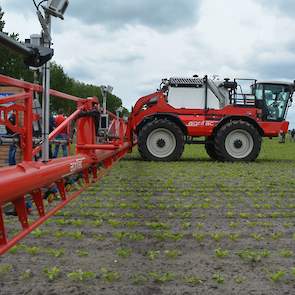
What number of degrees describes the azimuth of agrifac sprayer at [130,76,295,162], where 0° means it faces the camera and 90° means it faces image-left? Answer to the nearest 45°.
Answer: approximately 270°

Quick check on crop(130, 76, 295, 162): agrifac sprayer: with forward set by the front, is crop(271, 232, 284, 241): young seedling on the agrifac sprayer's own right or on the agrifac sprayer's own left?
on the agrifac sprayer's own right

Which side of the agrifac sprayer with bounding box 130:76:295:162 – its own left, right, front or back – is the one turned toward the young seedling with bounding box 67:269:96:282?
right

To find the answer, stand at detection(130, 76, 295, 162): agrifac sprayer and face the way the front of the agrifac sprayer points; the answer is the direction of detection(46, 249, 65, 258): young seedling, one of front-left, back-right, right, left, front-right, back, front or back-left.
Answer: right

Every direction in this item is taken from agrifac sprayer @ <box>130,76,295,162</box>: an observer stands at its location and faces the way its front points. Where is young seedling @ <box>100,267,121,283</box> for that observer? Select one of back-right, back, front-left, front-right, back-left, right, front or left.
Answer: right

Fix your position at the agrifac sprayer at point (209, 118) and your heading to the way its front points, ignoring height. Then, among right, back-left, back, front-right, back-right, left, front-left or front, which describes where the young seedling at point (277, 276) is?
right

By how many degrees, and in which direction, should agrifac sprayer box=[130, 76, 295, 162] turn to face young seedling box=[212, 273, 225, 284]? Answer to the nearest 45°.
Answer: approximately 90° to its right

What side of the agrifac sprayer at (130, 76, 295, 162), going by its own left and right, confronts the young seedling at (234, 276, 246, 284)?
right

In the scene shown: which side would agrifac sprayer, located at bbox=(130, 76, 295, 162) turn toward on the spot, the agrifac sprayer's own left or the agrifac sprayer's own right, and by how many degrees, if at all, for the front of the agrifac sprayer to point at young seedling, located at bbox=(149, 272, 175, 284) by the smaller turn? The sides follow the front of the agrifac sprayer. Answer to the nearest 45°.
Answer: approximately 90° to the agrifac sprayer's own right

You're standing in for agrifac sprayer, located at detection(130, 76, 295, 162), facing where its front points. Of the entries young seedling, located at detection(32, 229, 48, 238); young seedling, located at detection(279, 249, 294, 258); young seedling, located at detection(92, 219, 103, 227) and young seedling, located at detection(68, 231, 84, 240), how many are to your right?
4

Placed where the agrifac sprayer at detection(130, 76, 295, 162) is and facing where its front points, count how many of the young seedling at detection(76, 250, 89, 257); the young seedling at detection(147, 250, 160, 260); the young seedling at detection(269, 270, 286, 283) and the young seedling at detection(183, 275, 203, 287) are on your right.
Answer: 4

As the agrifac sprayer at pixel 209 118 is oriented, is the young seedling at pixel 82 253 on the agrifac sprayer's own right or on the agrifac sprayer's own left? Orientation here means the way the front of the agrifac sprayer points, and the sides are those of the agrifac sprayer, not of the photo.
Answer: on the agrifac sprayer's own right

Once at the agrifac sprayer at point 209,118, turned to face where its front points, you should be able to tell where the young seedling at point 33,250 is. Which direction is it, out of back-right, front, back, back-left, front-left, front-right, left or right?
right
